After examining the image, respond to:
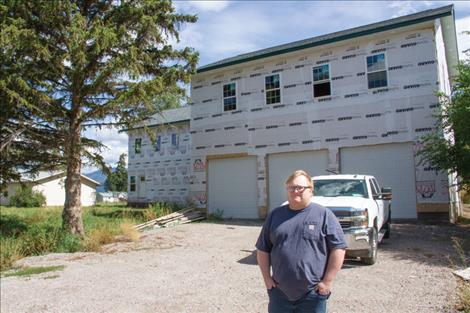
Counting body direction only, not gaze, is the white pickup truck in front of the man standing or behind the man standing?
behind

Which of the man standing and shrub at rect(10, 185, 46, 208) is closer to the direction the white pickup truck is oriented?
the man standing

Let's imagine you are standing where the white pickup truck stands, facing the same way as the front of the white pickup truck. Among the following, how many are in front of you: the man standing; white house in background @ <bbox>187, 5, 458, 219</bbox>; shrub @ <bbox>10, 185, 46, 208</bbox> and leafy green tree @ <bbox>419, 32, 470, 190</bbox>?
1

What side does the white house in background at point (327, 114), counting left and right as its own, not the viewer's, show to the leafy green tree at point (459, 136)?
left

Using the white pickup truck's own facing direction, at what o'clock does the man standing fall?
The man standing is roughly at 12 o'clock from the white pickup truck.

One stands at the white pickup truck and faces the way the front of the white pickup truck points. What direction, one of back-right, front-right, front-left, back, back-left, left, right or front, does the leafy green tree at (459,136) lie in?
back-left

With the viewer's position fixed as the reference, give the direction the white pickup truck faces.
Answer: facing the viewer

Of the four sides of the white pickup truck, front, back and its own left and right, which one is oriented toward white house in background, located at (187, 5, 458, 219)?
back

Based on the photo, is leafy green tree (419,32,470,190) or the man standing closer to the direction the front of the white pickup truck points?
the man standing

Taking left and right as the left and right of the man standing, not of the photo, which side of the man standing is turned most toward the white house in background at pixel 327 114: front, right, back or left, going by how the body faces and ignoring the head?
back
